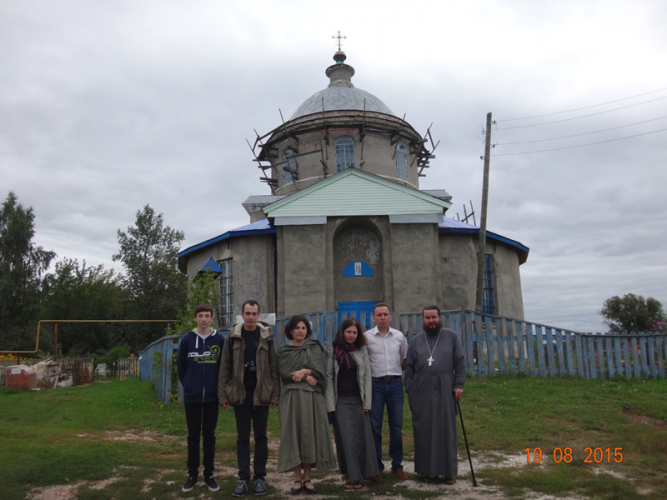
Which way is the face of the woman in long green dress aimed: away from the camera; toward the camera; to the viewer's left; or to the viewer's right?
toward the camera

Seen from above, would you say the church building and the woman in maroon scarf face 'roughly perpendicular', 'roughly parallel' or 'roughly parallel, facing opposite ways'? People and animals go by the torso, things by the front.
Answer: roughly parallel

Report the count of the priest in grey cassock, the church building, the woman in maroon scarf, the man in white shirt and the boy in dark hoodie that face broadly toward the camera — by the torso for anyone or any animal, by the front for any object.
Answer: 5

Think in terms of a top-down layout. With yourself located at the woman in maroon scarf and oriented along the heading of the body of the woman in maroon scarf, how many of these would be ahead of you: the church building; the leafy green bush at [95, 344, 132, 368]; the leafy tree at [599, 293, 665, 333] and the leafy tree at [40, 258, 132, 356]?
0

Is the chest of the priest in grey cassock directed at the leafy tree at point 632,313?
no

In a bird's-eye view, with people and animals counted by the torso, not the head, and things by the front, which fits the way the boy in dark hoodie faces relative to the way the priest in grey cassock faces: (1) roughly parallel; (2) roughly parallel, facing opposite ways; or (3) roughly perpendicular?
roughly parallel

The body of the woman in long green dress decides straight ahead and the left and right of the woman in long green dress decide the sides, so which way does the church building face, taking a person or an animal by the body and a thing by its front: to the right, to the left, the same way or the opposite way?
the same way

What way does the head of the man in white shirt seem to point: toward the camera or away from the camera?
toward the camera

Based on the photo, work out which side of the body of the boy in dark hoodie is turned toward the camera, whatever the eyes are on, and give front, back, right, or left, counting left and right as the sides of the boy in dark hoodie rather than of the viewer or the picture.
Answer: front

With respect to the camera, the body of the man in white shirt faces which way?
toward the camera

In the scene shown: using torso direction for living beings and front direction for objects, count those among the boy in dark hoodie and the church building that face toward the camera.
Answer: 2

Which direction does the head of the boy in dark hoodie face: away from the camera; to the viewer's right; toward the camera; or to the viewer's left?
toward the camera

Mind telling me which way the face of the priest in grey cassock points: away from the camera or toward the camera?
toward the camera

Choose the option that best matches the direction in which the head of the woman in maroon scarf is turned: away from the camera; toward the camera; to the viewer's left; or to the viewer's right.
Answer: toward the camera

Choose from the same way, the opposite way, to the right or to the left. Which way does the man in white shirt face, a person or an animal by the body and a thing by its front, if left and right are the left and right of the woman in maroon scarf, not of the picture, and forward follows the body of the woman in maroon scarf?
the same way
